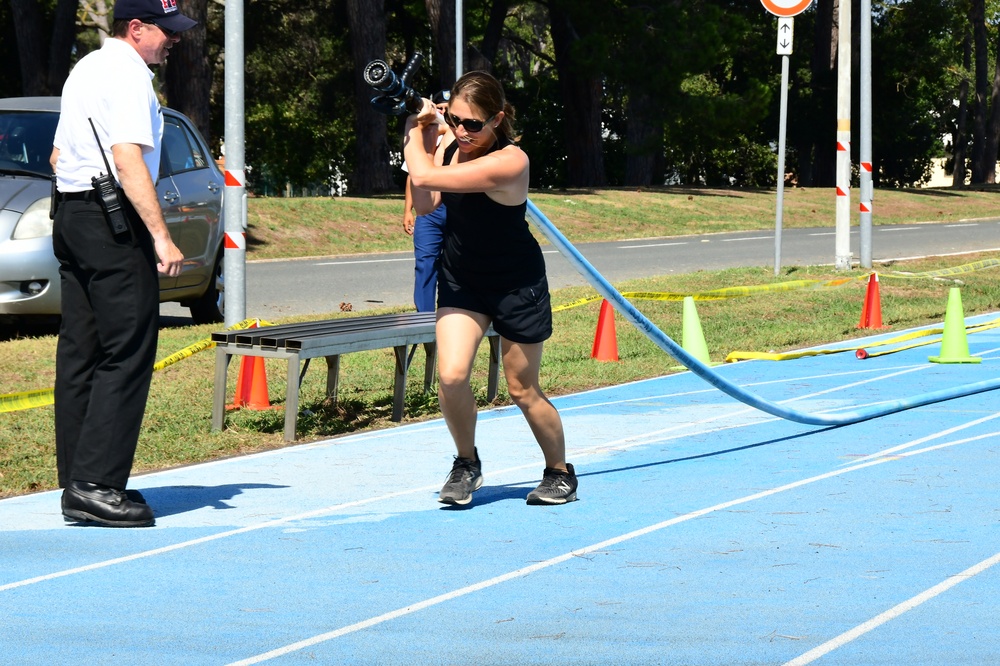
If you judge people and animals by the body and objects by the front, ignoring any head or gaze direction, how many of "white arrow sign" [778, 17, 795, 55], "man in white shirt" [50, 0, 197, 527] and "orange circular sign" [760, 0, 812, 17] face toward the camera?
2

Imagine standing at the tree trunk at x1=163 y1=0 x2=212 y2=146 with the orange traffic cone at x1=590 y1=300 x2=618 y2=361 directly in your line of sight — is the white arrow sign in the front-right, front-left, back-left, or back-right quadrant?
front-left

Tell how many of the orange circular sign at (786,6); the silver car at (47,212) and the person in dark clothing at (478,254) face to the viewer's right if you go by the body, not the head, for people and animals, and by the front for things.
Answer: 0

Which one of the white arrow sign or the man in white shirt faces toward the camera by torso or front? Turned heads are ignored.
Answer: the white arrow sign

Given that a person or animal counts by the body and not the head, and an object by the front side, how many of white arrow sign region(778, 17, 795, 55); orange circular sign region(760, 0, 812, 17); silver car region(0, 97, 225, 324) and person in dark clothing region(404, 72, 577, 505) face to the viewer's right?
0

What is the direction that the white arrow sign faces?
toward the camera

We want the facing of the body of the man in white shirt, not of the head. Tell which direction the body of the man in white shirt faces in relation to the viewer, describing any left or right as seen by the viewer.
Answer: facing to the right of the viewer

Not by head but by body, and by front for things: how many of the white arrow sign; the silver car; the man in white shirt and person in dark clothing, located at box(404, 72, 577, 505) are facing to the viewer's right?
1

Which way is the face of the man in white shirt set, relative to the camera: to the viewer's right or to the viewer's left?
to the viewer's right
